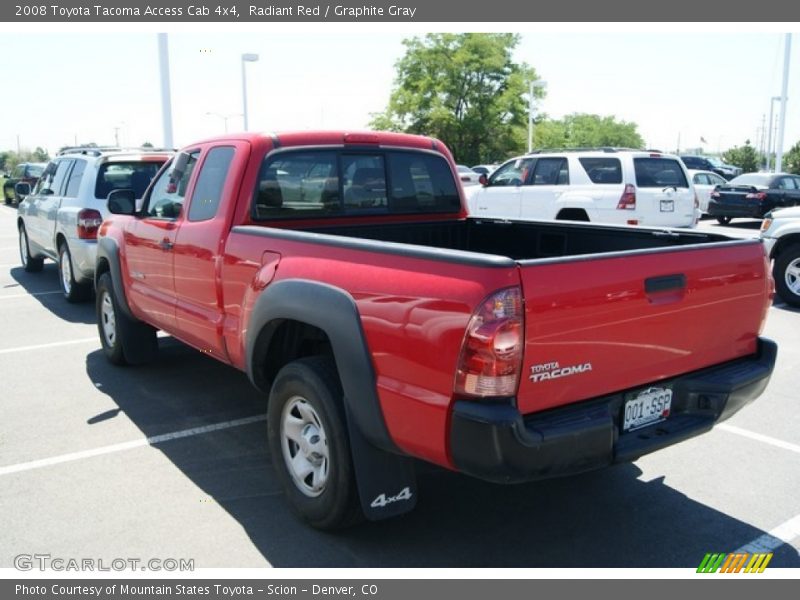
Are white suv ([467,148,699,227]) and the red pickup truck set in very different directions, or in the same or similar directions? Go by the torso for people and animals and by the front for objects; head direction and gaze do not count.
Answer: same or similar directions

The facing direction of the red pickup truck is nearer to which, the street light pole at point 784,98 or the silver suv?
the silver suv

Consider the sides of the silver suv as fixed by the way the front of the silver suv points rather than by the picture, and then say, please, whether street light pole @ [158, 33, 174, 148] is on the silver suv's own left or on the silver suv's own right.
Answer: on the silver suv's own right

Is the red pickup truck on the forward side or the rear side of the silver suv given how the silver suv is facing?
on the rear side

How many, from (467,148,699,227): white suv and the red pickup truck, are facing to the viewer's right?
0

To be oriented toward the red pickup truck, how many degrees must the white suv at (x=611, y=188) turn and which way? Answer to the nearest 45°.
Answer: approximately 135° to its left

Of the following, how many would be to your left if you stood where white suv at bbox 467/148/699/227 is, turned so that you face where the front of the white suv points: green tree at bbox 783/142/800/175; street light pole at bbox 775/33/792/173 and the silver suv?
1

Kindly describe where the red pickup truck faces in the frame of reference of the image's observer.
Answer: facing away from the viewer and to the left of the viewer

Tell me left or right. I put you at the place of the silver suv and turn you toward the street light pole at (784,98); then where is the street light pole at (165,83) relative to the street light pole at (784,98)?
left

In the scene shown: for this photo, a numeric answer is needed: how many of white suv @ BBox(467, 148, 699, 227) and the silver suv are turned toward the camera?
0

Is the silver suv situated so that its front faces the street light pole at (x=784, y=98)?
no

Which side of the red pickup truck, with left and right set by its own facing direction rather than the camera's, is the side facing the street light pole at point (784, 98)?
right

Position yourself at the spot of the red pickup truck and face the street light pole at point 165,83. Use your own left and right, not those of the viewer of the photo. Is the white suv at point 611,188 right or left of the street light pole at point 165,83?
right

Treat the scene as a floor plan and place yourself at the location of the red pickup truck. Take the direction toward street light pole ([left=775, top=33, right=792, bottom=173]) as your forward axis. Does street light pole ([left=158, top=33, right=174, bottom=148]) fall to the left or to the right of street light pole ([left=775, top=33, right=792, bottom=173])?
left

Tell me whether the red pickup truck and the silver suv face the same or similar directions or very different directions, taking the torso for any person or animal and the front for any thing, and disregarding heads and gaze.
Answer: same or similar directions

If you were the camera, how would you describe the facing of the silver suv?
facing away from the viewer and to the left of the viewer

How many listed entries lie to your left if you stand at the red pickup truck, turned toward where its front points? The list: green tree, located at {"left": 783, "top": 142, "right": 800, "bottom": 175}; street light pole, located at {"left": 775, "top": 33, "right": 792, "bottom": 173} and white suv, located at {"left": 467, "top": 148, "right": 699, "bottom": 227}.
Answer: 0
